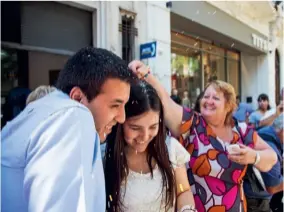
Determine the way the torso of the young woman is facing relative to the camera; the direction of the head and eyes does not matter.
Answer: toward the camera

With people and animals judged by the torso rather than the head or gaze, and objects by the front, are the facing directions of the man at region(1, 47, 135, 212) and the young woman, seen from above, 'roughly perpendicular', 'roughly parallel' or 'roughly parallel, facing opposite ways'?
roughly perpendicular

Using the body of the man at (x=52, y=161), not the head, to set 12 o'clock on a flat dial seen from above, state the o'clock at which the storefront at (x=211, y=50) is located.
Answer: The storefront is roughly at 10 o'clock from the man.

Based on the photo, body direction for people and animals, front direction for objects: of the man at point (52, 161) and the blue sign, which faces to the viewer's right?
the man

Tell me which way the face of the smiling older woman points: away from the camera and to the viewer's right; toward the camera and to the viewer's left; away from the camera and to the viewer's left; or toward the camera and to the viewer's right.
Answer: toward the camera and to the viewer's left

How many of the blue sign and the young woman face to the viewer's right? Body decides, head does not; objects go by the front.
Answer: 0

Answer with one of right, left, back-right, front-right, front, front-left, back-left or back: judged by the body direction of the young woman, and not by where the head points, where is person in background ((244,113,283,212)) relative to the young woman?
back-left

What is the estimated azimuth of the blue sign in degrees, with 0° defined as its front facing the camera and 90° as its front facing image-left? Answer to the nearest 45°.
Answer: approximately 45°

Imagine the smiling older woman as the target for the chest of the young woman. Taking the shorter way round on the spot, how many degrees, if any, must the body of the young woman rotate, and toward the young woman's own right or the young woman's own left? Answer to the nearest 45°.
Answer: approximately 135° to the young woman's own left

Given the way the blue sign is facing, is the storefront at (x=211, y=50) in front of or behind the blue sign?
behind

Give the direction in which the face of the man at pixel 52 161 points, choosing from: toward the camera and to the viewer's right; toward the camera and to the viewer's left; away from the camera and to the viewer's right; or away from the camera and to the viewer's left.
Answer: toward the camera and to the viewer's right

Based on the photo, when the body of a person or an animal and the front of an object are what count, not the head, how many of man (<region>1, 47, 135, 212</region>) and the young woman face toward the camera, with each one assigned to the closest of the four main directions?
1

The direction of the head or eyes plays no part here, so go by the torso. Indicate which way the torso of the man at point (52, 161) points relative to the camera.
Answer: to the viewer's right

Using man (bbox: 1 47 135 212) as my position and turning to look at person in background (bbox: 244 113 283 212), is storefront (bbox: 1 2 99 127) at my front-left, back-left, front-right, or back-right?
front-left

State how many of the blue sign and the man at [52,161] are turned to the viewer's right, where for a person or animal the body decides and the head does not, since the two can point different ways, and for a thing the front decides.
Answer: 1
